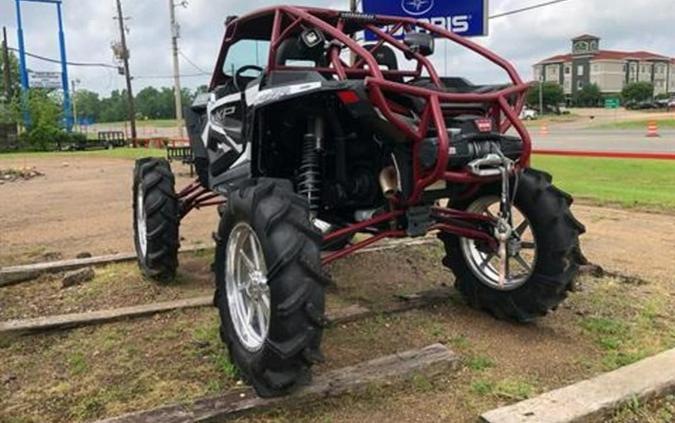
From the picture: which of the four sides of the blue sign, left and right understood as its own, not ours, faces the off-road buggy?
front

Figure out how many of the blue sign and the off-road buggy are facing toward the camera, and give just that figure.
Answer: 1

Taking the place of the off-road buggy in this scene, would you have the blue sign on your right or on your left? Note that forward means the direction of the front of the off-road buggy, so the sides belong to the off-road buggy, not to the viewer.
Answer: on your right

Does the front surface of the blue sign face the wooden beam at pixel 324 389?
yes

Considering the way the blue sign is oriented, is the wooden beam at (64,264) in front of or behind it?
in front

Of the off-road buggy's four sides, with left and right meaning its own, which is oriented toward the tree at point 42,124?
front

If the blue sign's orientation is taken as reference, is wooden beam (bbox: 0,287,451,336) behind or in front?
in front

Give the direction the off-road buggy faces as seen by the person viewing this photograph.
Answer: facing away from the viewer and to the left of the viewer

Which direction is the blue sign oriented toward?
toward the camera

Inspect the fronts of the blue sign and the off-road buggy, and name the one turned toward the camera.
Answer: the blue sign

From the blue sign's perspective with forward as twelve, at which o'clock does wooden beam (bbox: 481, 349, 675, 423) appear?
The wooden beam is roughly at 12 o'clock from the blue sign.

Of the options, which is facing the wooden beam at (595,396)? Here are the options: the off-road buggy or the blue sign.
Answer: the blue sign

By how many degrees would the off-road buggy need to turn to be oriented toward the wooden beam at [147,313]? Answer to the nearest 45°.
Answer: approximately 45° to its left

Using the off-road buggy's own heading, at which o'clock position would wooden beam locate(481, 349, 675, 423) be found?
The wooden beam is roughly at 6 o'clock from the off-road buggy.
